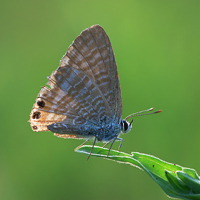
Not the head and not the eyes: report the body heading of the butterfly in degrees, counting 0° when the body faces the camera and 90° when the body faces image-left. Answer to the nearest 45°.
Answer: approximately 270°
